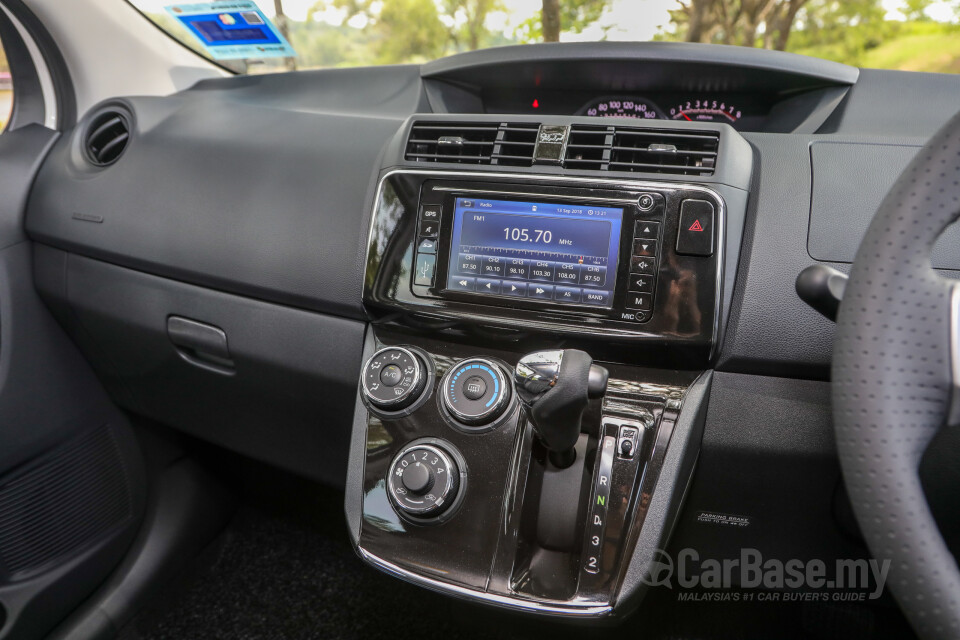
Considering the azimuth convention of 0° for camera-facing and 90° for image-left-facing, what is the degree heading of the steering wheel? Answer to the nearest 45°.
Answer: approximately 0°

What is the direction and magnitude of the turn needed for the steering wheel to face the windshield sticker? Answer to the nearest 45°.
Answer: approximately 90° to its right
